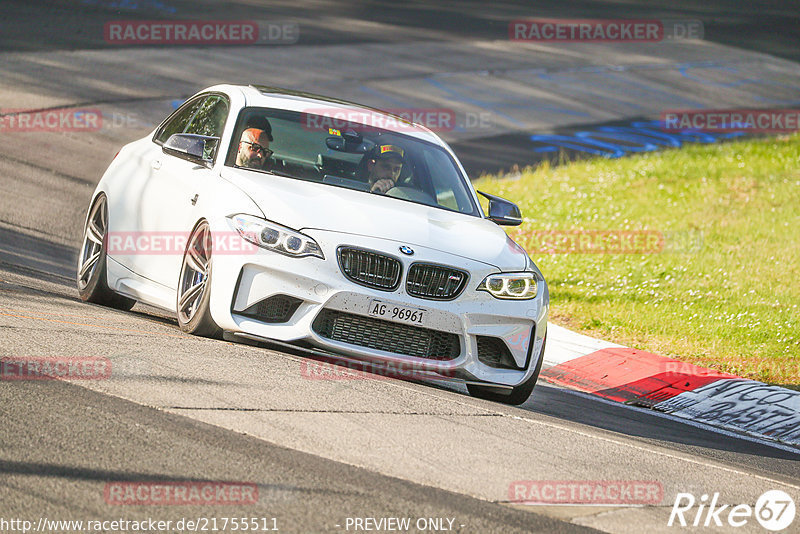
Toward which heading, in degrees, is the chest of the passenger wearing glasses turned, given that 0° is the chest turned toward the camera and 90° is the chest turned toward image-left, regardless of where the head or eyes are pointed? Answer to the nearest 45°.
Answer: approximately 315°

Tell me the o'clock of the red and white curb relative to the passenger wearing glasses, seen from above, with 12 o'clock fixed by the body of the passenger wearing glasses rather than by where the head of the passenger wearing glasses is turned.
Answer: The red and white curb is roughly at 10 o'clock from the passenger wearing glasses.

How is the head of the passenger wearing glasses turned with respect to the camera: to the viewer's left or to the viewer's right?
to the viewer's right

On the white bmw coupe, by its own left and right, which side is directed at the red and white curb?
left

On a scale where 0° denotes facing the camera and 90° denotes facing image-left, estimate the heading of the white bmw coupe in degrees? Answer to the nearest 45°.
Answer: approximately 315°
